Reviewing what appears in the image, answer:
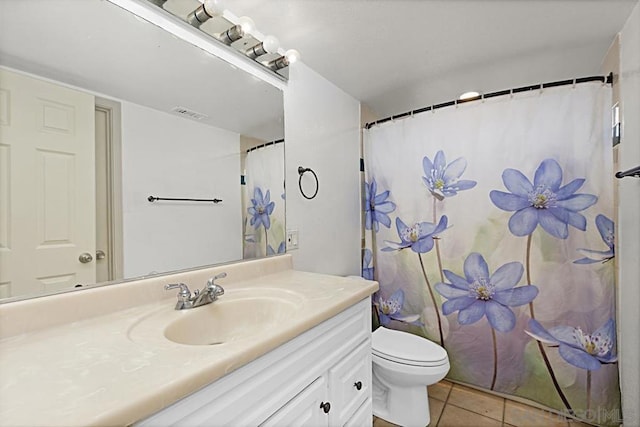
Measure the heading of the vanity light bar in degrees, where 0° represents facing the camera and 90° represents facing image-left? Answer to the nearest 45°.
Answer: approximately 315°

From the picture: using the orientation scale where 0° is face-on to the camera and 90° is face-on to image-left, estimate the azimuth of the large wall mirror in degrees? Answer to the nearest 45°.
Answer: approximately 315°

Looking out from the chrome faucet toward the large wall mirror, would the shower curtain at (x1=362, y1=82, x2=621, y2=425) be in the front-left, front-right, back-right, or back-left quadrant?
back-right

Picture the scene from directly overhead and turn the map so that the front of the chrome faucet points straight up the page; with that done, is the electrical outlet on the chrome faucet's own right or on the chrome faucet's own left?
on the chrome faucet's own left

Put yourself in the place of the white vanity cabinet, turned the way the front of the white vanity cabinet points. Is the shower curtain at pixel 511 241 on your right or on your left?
on your left

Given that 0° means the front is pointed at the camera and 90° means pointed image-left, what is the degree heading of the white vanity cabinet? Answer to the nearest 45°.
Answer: approximately 315°
